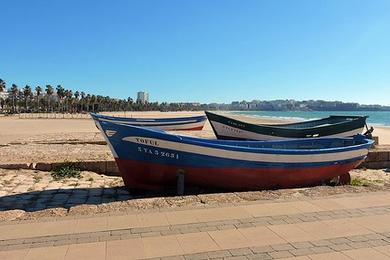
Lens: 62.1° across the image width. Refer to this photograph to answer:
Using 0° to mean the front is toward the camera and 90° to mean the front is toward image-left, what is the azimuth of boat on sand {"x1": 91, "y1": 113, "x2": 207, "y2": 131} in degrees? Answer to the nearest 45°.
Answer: approximately 90°

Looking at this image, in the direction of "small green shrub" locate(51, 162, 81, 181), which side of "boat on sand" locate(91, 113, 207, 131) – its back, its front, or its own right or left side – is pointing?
left

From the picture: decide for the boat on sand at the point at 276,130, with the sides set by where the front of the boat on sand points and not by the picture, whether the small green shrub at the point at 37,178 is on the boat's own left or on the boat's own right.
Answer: on the boat's own left

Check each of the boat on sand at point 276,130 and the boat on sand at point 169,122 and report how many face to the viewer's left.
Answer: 2

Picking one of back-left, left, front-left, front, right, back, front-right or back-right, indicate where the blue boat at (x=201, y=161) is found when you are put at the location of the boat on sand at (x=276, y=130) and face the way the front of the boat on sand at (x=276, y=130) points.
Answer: left

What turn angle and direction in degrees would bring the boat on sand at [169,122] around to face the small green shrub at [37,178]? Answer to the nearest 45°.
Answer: approximately 90° to its left

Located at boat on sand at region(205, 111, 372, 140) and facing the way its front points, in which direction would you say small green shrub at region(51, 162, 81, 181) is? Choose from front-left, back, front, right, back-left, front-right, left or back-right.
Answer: front-left

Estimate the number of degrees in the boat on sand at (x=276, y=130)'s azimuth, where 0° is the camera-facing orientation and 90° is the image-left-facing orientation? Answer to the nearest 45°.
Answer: approximately 90°
